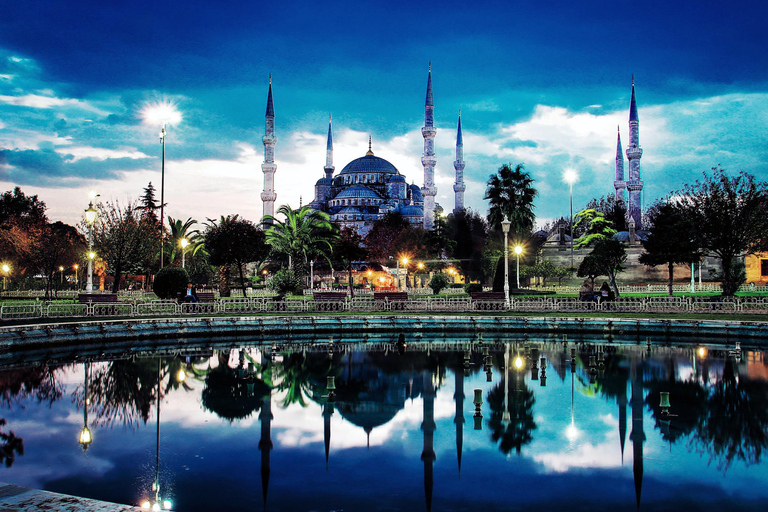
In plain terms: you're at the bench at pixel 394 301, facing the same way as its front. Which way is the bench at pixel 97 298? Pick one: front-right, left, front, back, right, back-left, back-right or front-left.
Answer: right

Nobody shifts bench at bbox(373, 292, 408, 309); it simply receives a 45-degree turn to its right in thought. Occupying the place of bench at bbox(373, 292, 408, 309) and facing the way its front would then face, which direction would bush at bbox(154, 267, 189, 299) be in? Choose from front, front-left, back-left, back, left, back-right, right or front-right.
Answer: front-right

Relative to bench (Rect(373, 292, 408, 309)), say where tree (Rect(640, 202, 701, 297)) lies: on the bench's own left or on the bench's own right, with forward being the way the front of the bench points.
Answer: on the bench's own left

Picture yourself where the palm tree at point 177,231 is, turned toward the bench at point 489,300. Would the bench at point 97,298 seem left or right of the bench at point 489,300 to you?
right

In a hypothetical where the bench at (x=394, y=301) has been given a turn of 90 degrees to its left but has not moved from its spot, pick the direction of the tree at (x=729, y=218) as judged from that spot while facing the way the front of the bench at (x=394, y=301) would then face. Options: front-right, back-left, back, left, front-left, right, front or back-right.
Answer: front

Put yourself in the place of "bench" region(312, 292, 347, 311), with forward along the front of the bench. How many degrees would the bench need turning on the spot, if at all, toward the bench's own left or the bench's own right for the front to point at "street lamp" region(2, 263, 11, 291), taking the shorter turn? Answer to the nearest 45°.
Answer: approximately 135° to the bench's own right

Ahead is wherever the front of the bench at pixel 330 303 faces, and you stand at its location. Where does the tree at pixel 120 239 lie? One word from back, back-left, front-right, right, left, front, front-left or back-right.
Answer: back-right

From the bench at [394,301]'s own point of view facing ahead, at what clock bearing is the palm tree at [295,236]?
The palm tree is roughly at 5 o'clock from the bench.

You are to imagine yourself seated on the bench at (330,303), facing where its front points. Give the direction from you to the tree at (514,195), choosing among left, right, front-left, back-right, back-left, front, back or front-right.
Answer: back-left

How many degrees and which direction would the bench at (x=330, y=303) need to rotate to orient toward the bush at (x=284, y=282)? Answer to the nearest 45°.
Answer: approximately 135° to its right

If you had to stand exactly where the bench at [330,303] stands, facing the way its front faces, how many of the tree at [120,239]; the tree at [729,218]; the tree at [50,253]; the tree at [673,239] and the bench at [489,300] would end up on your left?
3

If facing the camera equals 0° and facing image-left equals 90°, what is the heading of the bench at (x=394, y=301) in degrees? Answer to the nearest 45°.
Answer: approximately 0°

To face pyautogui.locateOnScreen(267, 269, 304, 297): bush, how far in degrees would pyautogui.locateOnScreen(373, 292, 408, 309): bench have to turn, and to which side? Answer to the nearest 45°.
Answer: approximately 135° to its right

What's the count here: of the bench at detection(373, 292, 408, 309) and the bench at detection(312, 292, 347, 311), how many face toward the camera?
2

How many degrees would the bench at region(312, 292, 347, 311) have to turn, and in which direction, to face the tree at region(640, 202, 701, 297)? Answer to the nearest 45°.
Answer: approximately 90° to its left

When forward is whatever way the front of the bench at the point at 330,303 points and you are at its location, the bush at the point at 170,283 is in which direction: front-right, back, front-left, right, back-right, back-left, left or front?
right

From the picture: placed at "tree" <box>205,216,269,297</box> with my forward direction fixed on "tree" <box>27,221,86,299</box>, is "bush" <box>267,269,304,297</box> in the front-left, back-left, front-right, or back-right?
back-left
